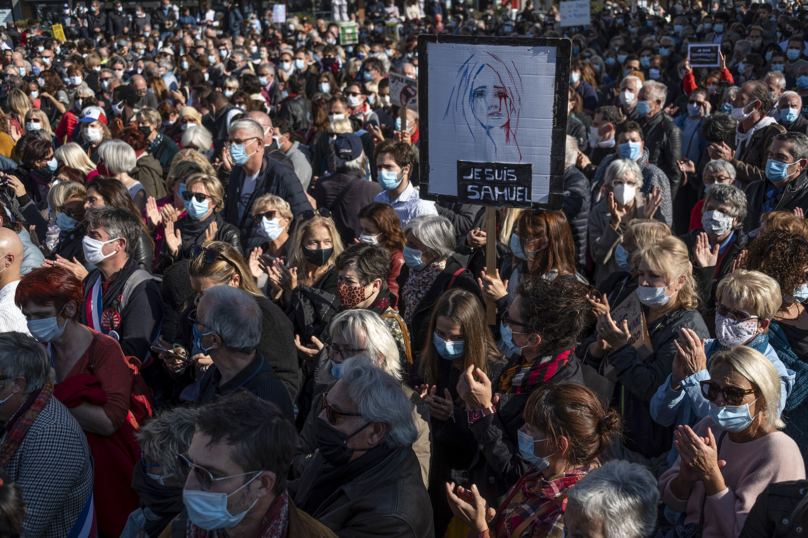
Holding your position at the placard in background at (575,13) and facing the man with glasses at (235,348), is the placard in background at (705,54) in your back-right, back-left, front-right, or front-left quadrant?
front-left

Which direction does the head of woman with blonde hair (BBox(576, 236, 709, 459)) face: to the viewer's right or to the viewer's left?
to the viewer's left

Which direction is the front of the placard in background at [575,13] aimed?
toward the camera

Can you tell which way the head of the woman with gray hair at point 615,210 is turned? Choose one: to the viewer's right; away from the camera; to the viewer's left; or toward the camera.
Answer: toward the camera

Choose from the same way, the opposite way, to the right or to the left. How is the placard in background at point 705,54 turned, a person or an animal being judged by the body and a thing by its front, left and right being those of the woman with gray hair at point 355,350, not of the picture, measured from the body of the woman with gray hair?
the same way

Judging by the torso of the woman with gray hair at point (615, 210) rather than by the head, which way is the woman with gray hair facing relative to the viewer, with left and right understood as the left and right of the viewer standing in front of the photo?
facing the viewer

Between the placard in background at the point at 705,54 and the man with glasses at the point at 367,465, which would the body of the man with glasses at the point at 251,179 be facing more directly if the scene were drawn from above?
the man with glasses

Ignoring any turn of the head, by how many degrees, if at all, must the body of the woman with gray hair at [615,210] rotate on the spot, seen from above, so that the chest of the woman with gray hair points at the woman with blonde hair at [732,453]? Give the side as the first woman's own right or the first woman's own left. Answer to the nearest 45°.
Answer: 0° — they already face them

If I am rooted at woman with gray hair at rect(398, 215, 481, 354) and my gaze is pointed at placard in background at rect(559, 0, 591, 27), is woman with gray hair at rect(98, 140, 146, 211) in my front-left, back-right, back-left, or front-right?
front-left

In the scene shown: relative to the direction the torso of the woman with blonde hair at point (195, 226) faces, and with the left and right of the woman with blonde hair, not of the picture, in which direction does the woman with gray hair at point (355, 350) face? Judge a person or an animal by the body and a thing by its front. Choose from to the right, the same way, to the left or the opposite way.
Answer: the same way

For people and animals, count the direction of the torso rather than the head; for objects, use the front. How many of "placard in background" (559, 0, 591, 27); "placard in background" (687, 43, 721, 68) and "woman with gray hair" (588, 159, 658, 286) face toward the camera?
3

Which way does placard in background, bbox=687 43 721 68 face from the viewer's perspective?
toward the camera

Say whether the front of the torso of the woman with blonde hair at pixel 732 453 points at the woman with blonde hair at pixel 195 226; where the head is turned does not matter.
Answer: no

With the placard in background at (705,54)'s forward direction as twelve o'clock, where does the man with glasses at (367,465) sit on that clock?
The man with glasses is roughly at 12 o'clock from the placard in background.

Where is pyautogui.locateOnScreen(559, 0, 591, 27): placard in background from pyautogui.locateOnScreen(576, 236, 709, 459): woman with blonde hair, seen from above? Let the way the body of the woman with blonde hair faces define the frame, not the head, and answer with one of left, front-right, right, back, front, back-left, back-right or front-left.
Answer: back-right

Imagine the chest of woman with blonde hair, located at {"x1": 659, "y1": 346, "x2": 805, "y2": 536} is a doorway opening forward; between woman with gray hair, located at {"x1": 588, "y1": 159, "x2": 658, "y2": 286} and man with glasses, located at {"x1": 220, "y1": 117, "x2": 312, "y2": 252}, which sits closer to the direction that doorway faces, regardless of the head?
the man with glasses

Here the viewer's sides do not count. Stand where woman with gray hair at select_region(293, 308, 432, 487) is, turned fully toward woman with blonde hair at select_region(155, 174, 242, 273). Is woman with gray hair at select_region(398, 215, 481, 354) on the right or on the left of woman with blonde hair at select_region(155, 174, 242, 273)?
right

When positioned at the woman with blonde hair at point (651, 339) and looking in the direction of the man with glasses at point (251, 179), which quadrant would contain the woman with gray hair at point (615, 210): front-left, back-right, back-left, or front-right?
front-right

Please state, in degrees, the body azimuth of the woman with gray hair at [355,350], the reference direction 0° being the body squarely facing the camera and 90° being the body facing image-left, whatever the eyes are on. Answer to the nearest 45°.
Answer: approximately 45°

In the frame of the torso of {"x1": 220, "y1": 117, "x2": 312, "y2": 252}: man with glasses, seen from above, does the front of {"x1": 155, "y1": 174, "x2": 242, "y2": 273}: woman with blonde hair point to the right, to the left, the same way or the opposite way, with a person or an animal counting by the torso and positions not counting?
the same way

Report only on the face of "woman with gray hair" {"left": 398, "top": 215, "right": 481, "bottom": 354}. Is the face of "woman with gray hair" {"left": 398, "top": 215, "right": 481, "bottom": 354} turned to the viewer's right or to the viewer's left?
to the viewer's left
